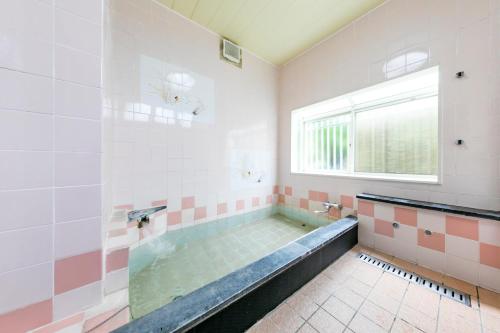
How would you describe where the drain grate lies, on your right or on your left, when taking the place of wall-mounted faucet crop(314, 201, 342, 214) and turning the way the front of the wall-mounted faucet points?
on your left

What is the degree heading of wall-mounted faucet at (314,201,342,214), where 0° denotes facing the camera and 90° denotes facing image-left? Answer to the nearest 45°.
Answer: approximately 45°
